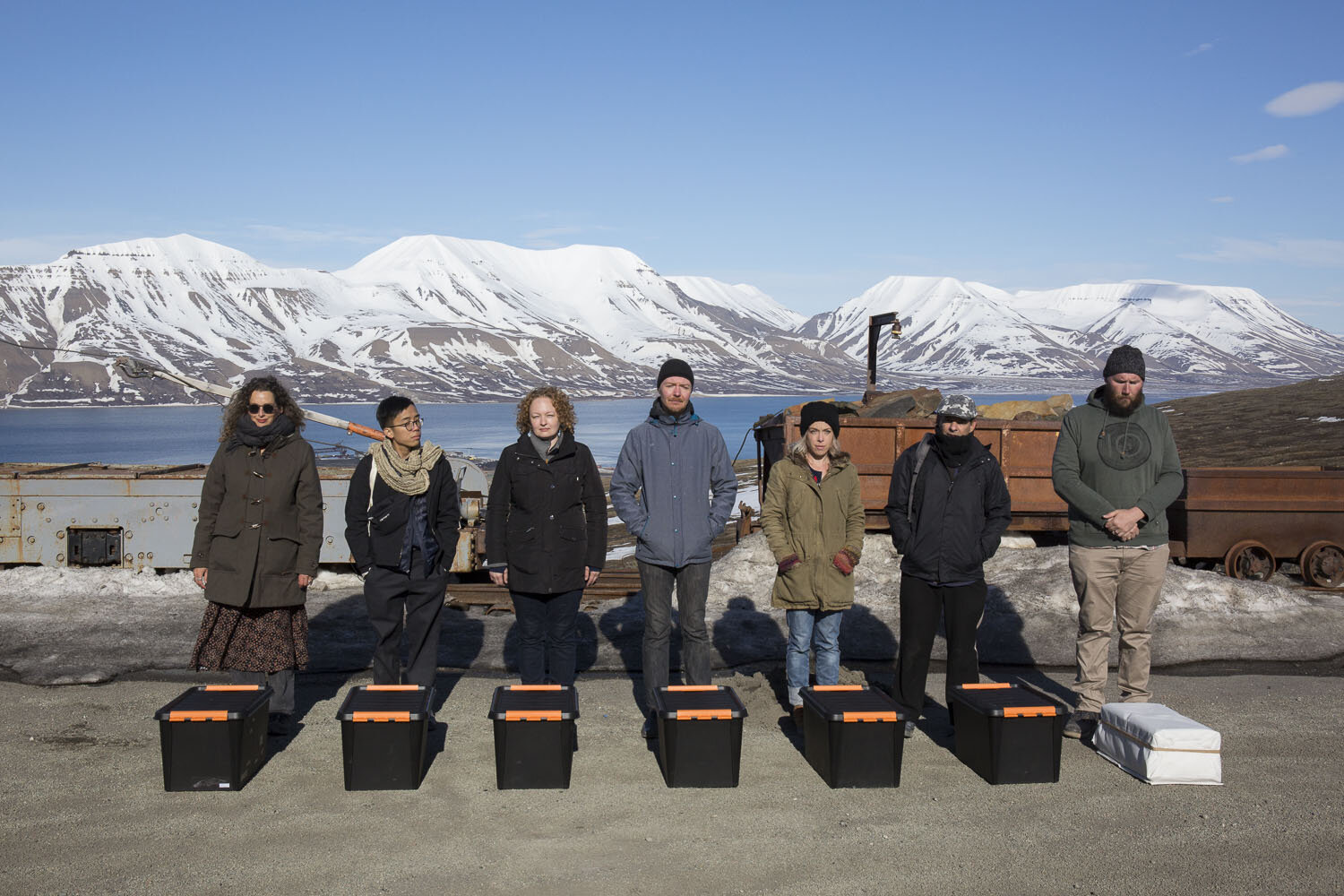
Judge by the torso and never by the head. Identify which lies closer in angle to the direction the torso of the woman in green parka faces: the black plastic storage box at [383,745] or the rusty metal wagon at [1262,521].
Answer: the black plastic storage box

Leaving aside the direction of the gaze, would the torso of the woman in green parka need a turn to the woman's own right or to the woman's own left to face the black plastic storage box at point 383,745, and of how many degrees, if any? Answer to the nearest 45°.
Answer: approximately 45° to the woman's own right

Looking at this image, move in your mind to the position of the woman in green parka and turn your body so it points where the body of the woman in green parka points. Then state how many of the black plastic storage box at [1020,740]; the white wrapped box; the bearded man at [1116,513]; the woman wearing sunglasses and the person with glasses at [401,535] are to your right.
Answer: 2

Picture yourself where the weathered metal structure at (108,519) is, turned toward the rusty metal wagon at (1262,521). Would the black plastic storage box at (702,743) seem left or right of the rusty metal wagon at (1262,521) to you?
right

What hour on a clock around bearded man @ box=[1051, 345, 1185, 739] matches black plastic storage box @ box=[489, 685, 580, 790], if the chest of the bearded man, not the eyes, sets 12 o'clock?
The black plastic storage box is roughly at 2 o'clock from the bearded man.

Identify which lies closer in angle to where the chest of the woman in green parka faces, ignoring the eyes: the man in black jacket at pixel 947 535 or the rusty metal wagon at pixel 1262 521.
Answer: the man in black jacket

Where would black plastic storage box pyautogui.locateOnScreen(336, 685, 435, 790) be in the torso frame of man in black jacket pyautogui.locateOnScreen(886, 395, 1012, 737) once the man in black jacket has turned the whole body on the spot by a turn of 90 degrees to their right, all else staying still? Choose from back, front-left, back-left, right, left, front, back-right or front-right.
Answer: front-left

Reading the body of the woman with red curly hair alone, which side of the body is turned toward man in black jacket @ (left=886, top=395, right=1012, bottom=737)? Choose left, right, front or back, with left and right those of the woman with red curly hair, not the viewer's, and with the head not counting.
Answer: left
